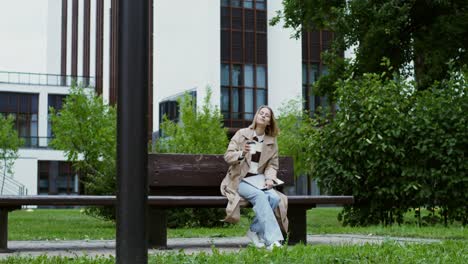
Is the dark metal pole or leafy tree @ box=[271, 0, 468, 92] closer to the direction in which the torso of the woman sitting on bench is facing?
the dark metal pole

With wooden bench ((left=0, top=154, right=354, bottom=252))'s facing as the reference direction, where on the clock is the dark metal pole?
The dark metal pole is roughly at 12 o'clock from the wooden bench.

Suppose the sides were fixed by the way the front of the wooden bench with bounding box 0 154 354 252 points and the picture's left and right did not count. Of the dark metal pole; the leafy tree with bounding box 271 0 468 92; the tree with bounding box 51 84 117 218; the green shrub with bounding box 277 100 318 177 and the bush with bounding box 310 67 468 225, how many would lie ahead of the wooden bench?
1

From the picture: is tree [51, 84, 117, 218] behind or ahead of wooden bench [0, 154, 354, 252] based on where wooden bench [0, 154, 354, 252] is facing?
behind

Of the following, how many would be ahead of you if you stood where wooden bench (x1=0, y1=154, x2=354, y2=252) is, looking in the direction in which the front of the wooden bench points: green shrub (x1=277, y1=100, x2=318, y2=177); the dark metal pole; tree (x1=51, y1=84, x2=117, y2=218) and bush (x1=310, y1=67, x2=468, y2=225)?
1

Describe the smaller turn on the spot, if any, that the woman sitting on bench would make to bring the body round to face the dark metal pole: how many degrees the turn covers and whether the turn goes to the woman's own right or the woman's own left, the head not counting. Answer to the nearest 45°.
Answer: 0° — they already face it

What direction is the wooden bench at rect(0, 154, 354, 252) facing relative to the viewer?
toward the camera

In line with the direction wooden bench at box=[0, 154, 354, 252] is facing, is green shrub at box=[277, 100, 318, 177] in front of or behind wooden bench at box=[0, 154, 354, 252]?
behind

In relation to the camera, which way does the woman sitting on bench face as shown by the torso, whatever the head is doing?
toward the camera
